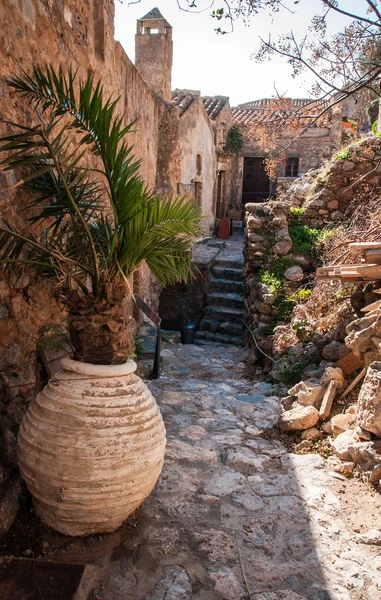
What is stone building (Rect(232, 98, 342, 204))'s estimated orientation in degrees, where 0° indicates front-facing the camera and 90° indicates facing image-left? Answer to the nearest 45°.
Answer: approximately 0°

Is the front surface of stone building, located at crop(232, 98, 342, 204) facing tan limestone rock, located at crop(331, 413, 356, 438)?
yes

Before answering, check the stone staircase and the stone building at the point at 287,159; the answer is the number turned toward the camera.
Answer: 2

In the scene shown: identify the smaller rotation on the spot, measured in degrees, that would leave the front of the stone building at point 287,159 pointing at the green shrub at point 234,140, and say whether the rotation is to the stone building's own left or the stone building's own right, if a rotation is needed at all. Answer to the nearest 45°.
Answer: approximately 90° to the stone building's own right

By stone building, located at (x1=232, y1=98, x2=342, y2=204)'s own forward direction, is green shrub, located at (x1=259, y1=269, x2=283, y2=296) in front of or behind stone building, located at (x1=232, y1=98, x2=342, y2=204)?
in front

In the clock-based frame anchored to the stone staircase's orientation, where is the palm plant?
The palm plant is roughly at 12 o'clock from the stone staircase.

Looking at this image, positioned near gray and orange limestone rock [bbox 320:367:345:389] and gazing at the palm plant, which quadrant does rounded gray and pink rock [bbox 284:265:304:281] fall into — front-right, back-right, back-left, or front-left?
back-right

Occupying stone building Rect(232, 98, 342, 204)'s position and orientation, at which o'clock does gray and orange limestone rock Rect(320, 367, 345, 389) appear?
The gray and orange limestone rock is roughly at 12 o'clock from the stone building.

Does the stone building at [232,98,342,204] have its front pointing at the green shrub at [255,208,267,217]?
yes

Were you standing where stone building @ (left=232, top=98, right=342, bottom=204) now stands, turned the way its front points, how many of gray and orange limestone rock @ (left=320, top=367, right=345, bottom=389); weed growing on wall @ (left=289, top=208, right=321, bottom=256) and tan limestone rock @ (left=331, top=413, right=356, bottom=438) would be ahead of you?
3

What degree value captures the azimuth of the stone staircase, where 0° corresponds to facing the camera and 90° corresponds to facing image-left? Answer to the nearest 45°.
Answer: approximately 0°

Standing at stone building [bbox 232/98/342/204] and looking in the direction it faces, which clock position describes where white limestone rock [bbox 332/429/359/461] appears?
The white limestone rock is roughly at 12 o'clock from the stone building.

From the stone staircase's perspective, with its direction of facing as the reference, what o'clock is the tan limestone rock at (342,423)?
The tan limestone rock is roughly at 12 o'clock from the stone staircase.

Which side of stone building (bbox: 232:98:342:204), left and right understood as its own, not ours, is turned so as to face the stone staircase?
front
